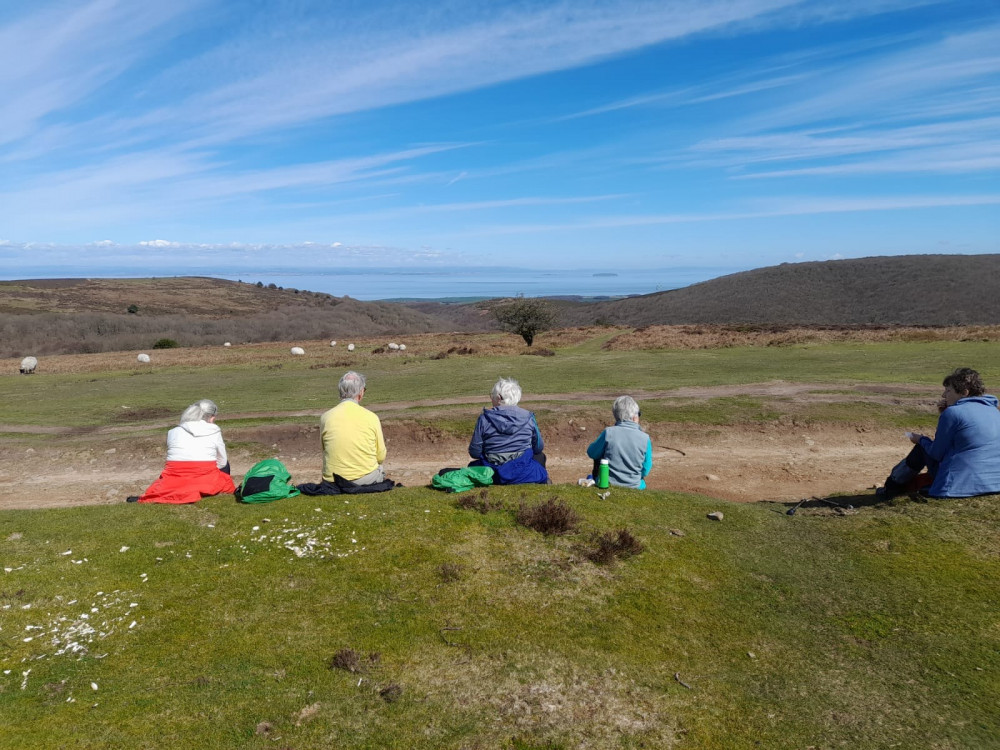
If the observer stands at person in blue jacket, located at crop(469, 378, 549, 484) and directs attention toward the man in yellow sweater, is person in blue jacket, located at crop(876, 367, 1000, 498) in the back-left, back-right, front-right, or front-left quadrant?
back-left

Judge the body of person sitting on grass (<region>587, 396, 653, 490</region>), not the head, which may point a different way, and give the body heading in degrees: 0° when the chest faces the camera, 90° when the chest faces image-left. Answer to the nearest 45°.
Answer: approximately 180°

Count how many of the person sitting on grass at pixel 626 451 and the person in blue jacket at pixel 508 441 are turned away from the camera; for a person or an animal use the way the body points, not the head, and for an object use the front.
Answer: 2

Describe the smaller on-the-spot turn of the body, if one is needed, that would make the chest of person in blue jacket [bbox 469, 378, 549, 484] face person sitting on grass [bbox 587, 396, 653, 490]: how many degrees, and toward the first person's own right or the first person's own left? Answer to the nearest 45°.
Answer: approximately 90° to the first person's own right

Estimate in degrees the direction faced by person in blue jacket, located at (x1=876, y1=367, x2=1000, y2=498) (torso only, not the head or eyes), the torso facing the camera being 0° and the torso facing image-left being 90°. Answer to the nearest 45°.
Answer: approximately 135°

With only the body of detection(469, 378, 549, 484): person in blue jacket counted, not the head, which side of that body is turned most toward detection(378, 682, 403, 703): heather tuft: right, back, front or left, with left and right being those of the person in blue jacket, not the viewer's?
back

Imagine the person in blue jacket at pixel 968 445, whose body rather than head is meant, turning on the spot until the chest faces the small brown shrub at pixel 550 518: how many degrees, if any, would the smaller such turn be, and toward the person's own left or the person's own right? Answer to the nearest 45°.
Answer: approximately 90° to the person's own left

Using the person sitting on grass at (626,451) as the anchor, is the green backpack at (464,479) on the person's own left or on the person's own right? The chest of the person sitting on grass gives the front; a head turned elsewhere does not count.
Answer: on the person's own left

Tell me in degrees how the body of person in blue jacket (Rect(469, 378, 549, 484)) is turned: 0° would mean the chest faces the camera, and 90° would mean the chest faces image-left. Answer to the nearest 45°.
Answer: approximately 180°

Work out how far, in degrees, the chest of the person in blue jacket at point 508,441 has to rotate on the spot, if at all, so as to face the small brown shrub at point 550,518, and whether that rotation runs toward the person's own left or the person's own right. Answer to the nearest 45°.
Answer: approximately 180°
